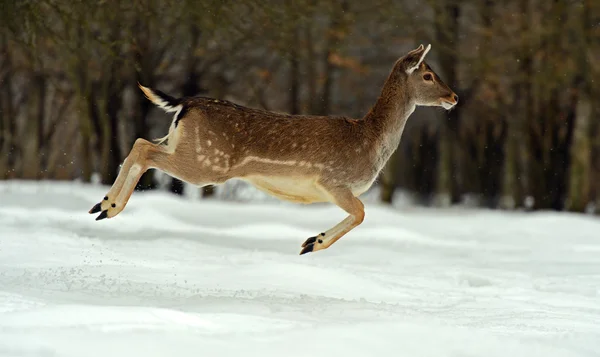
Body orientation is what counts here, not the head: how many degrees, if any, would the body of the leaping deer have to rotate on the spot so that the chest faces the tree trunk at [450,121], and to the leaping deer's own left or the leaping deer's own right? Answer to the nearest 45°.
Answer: approximately 90° to the leaping deer's own left

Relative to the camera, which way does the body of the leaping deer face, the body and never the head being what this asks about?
to the viewer's right
